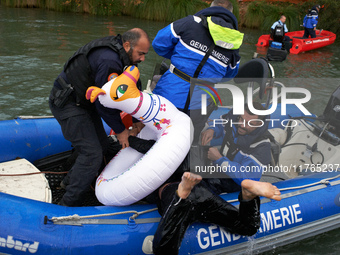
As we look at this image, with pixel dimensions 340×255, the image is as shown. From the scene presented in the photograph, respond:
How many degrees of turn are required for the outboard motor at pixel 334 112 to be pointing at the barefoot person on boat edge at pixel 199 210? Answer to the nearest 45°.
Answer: approximately 90° to its left

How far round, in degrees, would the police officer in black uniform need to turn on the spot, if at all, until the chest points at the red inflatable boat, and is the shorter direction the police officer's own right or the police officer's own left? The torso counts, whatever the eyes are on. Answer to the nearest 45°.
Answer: approximately 45° to the police officer's own left

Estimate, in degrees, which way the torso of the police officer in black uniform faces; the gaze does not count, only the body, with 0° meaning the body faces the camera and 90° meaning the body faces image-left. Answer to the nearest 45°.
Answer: approximately 270°

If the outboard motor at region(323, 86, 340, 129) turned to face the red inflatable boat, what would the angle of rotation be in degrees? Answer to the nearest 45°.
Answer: approximately 90° to its right

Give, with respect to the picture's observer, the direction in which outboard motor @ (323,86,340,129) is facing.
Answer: facing to the left of the viewer

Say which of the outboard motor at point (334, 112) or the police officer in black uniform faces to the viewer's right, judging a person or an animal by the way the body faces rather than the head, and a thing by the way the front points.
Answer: the police officer in black uniform

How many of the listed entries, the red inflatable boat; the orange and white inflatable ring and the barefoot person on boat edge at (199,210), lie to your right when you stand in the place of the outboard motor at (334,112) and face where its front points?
1

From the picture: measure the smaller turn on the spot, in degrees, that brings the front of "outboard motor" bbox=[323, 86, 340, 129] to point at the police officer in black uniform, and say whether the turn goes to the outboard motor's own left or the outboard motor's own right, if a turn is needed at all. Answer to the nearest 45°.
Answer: approximately 45° to the outboard motor's own left
